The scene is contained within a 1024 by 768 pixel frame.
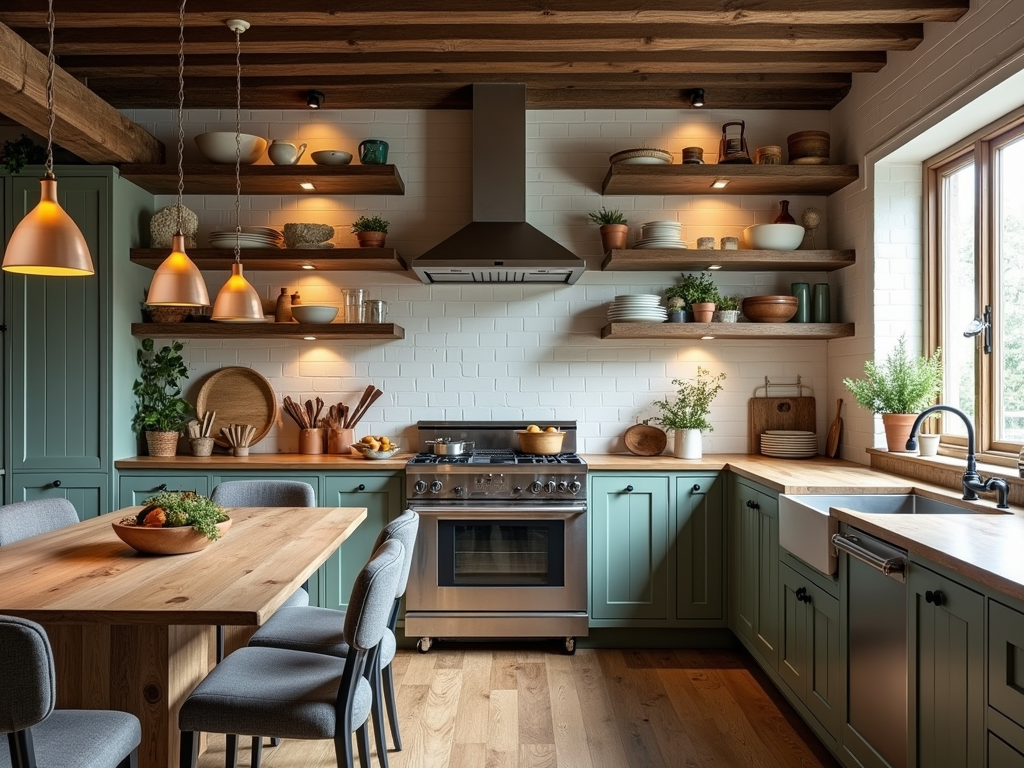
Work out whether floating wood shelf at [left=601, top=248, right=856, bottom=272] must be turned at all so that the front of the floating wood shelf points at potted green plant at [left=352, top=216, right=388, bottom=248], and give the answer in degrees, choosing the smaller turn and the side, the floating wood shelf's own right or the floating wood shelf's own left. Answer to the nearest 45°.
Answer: approximately 90° to the floating wood shelf's own right

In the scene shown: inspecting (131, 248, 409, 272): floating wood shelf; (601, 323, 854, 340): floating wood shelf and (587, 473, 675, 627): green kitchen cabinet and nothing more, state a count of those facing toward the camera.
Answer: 3

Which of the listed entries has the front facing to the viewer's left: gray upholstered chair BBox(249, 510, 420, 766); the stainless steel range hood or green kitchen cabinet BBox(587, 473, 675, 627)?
the gray upholstered chair

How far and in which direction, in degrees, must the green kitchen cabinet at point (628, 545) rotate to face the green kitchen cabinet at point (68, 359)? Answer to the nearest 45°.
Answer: approximately 90° to its right

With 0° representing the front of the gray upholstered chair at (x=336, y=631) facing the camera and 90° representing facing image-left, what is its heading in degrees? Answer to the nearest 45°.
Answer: approximately 90°

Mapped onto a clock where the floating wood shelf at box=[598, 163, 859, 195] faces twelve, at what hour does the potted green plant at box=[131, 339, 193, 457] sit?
The potted green plant is roughly at 3 o'clock from the floating wood shelf.

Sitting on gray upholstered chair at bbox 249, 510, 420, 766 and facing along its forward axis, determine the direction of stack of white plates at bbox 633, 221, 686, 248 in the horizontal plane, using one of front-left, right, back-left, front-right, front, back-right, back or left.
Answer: back-right

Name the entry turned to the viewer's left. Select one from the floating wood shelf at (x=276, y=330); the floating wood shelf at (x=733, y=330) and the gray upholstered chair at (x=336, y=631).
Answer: the gray upholstered chair

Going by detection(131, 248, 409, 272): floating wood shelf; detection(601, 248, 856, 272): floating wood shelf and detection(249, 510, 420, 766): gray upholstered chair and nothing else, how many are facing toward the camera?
2

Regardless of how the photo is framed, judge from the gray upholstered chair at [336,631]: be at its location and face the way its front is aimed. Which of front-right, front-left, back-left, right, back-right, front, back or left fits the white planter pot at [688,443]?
back-right
